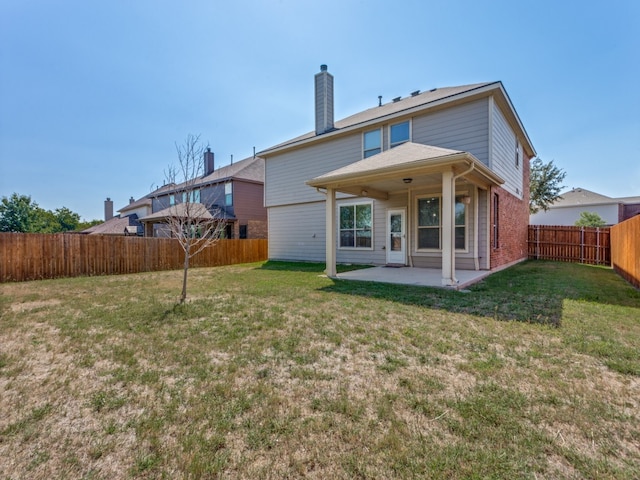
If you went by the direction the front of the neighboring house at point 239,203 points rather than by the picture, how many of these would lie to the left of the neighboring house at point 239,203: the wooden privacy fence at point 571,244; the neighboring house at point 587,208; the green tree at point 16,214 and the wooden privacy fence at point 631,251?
1

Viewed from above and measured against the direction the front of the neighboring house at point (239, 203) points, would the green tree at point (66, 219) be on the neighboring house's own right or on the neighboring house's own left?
on the neighboring house's own left

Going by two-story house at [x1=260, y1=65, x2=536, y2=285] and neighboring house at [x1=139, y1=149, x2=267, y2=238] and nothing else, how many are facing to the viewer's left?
0

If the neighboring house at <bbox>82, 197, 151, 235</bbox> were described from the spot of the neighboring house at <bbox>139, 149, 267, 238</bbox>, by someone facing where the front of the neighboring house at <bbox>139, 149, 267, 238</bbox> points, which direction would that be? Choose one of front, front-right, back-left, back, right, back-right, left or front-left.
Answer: left

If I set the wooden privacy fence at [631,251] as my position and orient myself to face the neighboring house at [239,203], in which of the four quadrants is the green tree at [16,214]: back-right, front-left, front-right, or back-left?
front-left

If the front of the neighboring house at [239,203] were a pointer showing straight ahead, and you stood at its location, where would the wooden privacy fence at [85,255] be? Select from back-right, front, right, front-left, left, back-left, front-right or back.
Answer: back

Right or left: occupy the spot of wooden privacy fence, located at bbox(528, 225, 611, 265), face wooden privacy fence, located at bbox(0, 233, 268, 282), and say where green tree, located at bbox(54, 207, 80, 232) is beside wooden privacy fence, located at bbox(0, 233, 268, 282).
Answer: right

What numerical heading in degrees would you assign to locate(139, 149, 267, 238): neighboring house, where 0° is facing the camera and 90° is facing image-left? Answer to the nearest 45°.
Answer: approximately 225°

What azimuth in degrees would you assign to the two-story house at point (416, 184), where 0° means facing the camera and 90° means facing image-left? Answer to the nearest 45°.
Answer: approximately 225°

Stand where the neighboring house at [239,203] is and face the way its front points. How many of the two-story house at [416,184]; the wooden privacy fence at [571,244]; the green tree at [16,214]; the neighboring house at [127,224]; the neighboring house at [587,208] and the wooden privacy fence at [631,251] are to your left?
2

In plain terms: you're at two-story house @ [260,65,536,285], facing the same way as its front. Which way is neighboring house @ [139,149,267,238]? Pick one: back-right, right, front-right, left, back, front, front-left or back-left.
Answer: left

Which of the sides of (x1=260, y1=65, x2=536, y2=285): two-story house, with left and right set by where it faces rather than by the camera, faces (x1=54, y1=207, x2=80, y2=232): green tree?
left

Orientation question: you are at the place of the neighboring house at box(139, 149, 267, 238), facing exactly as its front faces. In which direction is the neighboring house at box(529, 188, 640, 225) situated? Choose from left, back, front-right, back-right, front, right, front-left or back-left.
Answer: front-right

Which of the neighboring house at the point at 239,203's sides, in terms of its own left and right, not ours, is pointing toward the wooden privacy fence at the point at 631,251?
right
